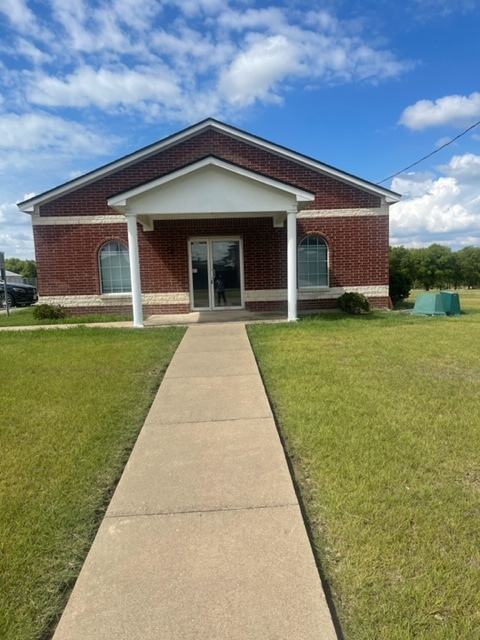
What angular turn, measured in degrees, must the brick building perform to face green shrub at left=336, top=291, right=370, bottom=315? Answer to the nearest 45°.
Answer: approximately 90° to its left

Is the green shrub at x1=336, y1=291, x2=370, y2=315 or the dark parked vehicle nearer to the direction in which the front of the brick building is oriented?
the green shrub

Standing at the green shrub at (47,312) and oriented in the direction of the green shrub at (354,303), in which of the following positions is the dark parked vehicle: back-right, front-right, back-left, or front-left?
back-left

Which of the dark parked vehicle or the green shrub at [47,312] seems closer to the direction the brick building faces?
the green shrub

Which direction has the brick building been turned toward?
toward the camera

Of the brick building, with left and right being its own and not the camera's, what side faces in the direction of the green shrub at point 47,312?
right
